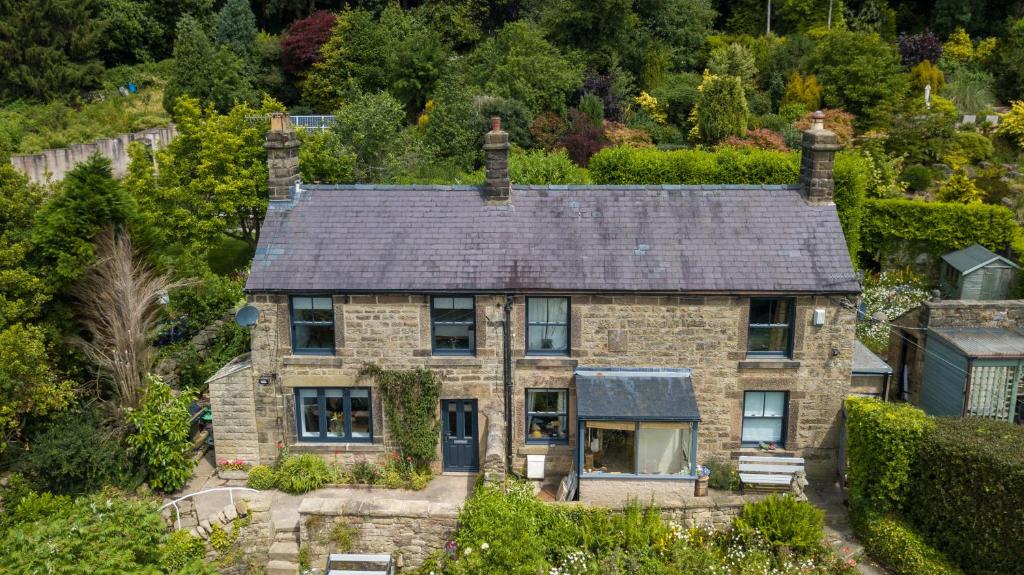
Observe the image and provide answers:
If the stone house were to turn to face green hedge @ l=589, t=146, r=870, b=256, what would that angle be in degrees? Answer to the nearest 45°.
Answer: approximately 135° to its left

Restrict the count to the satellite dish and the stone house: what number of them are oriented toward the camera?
2

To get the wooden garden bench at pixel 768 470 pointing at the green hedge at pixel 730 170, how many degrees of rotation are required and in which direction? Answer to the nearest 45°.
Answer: approximately 180°

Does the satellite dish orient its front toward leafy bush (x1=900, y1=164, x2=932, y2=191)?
no

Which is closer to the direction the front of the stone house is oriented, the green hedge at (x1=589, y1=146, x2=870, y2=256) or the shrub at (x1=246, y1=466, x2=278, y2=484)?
the shrub

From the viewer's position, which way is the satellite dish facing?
facing the viewer

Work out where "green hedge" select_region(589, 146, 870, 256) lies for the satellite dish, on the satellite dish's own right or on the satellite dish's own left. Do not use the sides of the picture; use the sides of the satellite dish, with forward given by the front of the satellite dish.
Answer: on the satellite dish's own left

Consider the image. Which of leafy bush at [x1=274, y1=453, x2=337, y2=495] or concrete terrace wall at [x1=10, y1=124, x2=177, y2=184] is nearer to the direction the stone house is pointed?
the leafy bush

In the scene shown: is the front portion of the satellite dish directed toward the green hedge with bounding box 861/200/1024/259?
no

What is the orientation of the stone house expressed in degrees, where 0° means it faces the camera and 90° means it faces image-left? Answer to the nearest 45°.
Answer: approximately 0°

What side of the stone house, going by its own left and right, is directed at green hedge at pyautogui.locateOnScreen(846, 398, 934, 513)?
left

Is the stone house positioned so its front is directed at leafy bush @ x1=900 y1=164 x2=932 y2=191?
no

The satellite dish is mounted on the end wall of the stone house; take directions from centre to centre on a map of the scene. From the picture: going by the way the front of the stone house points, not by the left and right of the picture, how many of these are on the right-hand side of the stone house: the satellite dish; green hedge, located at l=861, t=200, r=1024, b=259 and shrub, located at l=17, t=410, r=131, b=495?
2

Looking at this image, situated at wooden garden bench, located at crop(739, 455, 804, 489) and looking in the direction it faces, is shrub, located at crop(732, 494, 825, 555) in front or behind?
in front

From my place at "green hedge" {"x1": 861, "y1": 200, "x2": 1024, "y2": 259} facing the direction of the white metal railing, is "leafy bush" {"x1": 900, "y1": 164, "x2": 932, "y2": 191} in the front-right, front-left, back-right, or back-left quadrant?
back-right

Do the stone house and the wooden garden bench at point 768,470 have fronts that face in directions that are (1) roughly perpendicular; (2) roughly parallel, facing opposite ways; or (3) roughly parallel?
roughly parallel

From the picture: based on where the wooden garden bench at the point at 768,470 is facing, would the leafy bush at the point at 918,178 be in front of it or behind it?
behind

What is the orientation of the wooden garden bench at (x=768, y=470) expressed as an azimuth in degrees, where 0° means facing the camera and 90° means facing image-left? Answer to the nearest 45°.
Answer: approximately 0°
